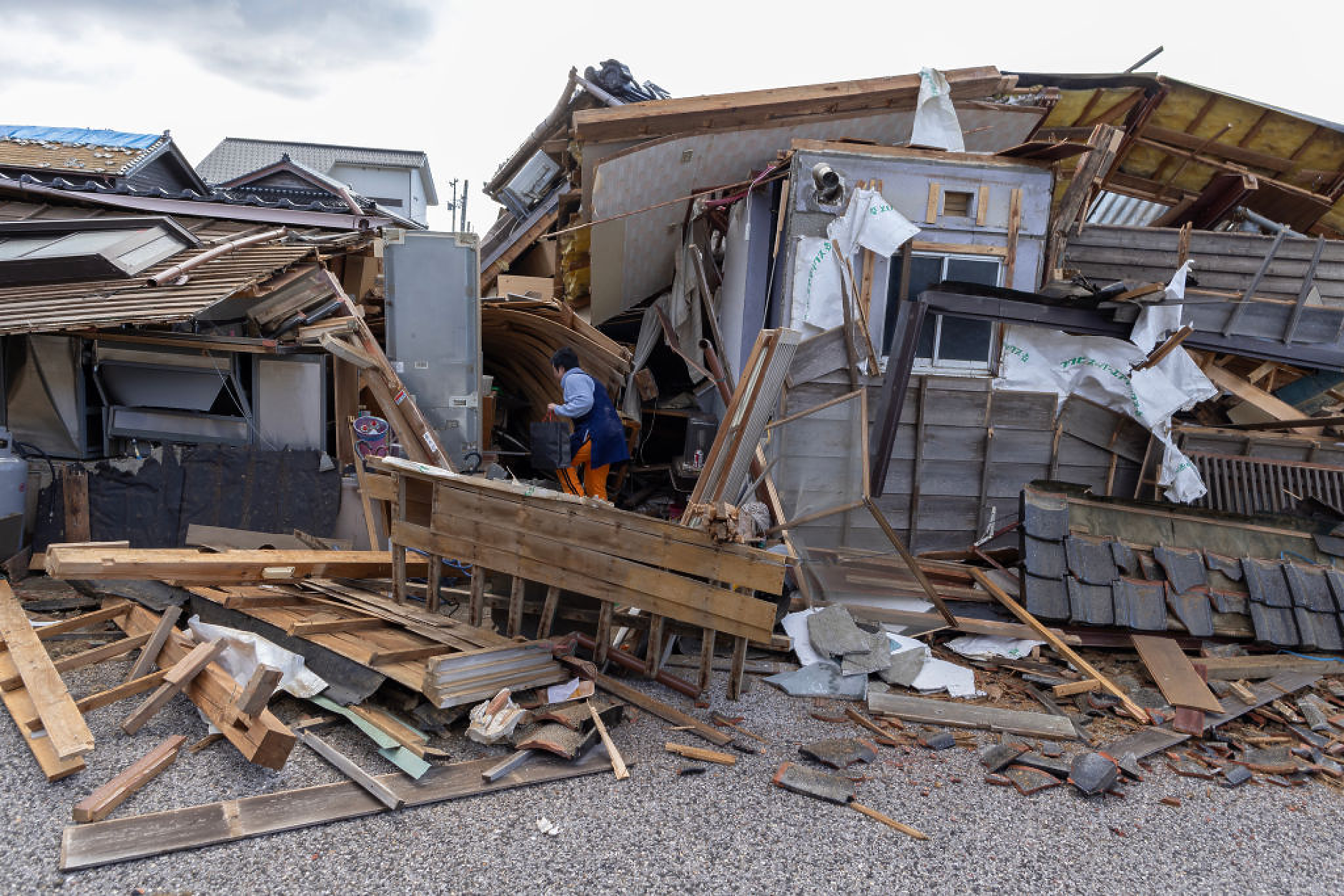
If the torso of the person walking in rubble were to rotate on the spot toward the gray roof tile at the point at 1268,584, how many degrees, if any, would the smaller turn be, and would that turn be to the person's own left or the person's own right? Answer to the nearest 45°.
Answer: approximately 180°

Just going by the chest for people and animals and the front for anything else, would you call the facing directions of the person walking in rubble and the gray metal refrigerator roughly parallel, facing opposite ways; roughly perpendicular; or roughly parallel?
roughly perpendicular

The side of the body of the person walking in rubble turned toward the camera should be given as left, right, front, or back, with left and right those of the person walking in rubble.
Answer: left

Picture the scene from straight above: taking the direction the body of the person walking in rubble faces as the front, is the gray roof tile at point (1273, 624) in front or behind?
behind

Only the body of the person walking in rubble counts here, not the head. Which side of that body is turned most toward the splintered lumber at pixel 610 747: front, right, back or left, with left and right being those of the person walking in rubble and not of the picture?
left

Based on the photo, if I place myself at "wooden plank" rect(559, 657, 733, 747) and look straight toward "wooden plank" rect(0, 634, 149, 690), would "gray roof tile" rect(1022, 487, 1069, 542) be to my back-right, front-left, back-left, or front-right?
back-right

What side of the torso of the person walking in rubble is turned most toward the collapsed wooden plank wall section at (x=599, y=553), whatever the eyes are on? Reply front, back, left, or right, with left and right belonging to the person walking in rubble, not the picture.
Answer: left

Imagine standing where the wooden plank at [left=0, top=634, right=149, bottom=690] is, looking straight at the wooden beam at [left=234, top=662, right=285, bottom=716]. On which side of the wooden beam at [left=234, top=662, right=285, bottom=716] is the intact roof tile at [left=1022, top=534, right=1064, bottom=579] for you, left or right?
left

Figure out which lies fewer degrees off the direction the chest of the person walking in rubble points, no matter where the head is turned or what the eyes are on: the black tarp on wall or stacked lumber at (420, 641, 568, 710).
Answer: the black tarp on wall

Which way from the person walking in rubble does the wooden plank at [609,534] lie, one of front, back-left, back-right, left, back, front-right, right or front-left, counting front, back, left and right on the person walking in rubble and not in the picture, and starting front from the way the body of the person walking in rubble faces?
left

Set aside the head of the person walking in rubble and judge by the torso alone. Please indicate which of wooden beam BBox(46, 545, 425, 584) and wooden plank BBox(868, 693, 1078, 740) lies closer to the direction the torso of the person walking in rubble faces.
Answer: the wooden beam
